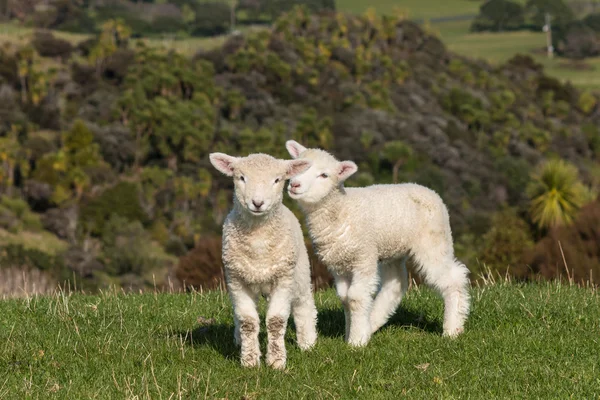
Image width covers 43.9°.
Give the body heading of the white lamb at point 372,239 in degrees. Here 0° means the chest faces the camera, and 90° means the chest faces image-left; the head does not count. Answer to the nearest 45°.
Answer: approximately 45°

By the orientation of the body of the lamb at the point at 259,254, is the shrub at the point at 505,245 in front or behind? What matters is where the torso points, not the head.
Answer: behind

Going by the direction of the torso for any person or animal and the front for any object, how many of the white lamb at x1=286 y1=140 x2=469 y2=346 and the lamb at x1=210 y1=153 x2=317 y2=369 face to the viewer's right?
0

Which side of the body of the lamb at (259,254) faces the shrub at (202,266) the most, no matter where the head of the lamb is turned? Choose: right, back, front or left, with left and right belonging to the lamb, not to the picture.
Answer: back

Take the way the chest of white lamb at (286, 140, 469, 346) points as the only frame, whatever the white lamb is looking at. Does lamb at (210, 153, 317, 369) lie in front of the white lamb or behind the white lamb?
in front

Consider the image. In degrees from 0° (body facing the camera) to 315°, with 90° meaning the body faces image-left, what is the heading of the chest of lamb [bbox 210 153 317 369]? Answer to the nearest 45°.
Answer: approximately 0°

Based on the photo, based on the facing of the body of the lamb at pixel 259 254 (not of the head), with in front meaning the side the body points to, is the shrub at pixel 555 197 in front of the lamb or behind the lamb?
behind
